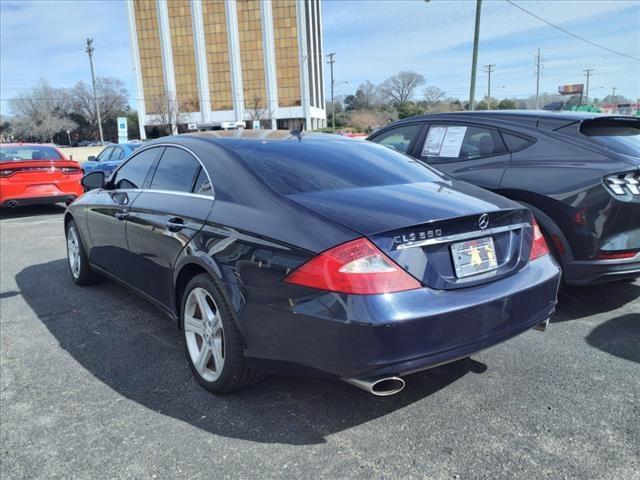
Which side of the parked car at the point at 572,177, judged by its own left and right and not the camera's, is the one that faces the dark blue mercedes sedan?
left

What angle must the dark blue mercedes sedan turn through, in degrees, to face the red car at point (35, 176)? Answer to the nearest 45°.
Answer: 0° — it already faces it

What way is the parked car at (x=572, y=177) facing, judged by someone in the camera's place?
facing away from the viewer and to the left of the viewer

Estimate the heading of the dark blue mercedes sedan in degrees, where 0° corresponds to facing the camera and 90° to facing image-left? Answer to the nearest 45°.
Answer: approximately 135°

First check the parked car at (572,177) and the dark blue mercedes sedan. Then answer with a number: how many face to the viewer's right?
0

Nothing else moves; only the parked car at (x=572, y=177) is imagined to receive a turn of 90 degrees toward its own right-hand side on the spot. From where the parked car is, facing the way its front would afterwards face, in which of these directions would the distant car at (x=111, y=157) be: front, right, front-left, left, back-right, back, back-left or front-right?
left

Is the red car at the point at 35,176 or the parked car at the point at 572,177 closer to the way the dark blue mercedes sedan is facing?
the red car

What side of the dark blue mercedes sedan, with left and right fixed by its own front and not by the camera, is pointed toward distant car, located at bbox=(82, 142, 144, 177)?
front

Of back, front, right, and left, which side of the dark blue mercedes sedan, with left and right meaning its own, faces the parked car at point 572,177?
right
